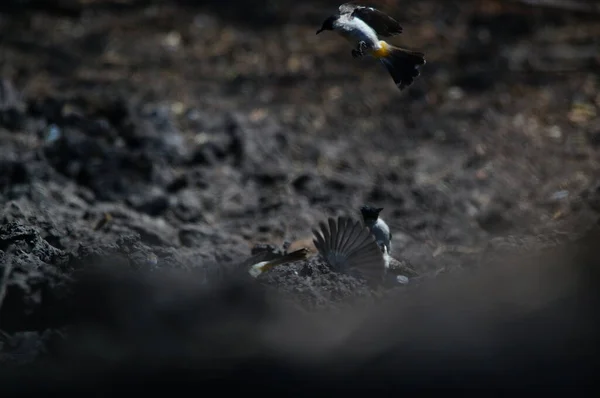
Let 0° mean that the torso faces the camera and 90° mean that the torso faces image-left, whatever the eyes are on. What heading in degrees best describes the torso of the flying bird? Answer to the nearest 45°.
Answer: approximately 90°
